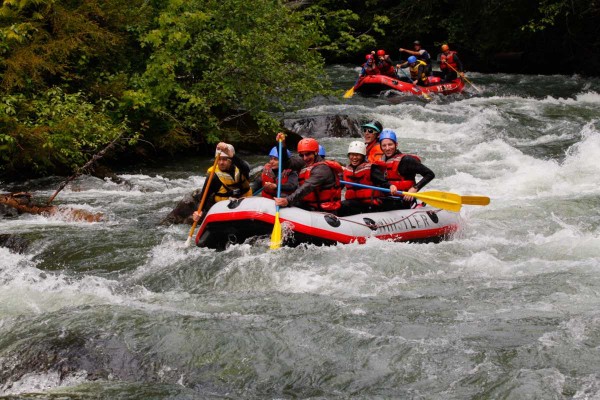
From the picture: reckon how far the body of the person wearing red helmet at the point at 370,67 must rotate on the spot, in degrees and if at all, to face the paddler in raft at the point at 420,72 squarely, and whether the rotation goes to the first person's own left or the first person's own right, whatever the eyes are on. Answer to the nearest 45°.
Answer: approximately 135° to the first person's own left

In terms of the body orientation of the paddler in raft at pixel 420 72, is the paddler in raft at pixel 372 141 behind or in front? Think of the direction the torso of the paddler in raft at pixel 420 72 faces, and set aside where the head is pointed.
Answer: in front

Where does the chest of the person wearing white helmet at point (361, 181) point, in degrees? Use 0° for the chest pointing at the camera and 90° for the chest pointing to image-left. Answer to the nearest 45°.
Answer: approximately 45°

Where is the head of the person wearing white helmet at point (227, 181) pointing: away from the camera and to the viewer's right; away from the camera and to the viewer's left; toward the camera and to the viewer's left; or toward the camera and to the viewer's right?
toward the camera and to the viewer's left

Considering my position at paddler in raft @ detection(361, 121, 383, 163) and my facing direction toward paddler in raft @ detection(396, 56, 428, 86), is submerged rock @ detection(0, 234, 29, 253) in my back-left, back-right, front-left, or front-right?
back-left

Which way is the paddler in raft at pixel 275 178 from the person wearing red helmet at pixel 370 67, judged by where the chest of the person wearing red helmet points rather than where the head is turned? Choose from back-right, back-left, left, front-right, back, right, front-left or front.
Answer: front-left

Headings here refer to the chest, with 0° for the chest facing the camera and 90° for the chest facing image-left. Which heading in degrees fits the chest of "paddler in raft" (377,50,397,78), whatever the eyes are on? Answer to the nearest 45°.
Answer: approximately 45°

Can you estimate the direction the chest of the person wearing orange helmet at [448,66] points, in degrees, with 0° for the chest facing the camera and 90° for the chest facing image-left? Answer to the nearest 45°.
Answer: approximately 45°

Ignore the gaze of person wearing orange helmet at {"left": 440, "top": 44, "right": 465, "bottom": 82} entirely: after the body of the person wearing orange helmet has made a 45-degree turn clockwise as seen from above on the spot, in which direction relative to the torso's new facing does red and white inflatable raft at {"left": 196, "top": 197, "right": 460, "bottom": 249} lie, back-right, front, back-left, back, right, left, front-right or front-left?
left

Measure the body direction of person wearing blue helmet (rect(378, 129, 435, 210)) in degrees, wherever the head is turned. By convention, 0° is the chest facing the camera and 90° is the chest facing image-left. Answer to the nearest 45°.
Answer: approximately 45°

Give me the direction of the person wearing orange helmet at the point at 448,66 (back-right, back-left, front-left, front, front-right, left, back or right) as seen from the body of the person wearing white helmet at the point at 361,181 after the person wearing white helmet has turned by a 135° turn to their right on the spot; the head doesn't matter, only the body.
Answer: front

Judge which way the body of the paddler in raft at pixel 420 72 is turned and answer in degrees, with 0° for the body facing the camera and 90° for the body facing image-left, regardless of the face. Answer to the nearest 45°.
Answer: approximately 45°

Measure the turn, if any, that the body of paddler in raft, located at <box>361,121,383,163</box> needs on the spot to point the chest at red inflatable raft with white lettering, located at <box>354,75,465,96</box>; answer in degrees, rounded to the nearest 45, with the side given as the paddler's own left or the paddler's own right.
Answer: approximately 135° to the paddler's own right

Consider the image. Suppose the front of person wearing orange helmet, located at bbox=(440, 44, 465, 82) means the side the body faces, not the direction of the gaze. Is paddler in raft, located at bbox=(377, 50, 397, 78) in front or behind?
in front
